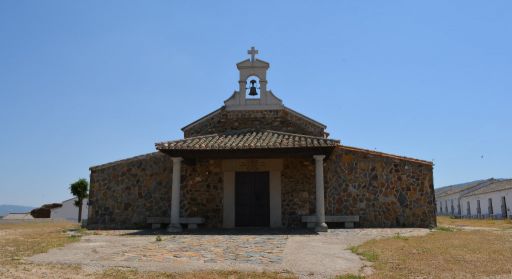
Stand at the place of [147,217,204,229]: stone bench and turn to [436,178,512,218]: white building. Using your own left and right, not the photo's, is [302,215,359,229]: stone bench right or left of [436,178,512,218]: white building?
right

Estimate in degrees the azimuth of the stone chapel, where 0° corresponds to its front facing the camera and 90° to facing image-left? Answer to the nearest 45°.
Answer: approximately 0°

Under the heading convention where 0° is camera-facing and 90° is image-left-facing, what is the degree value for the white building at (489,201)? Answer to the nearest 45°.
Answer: approximately 45°

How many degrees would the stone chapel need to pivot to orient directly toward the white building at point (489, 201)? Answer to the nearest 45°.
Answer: approximately 135° to its left

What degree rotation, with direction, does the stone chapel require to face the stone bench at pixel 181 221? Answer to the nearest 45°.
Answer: approximately 90° to its right

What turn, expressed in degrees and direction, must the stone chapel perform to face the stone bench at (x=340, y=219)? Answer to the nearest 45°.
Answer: approximately 90° to its left
